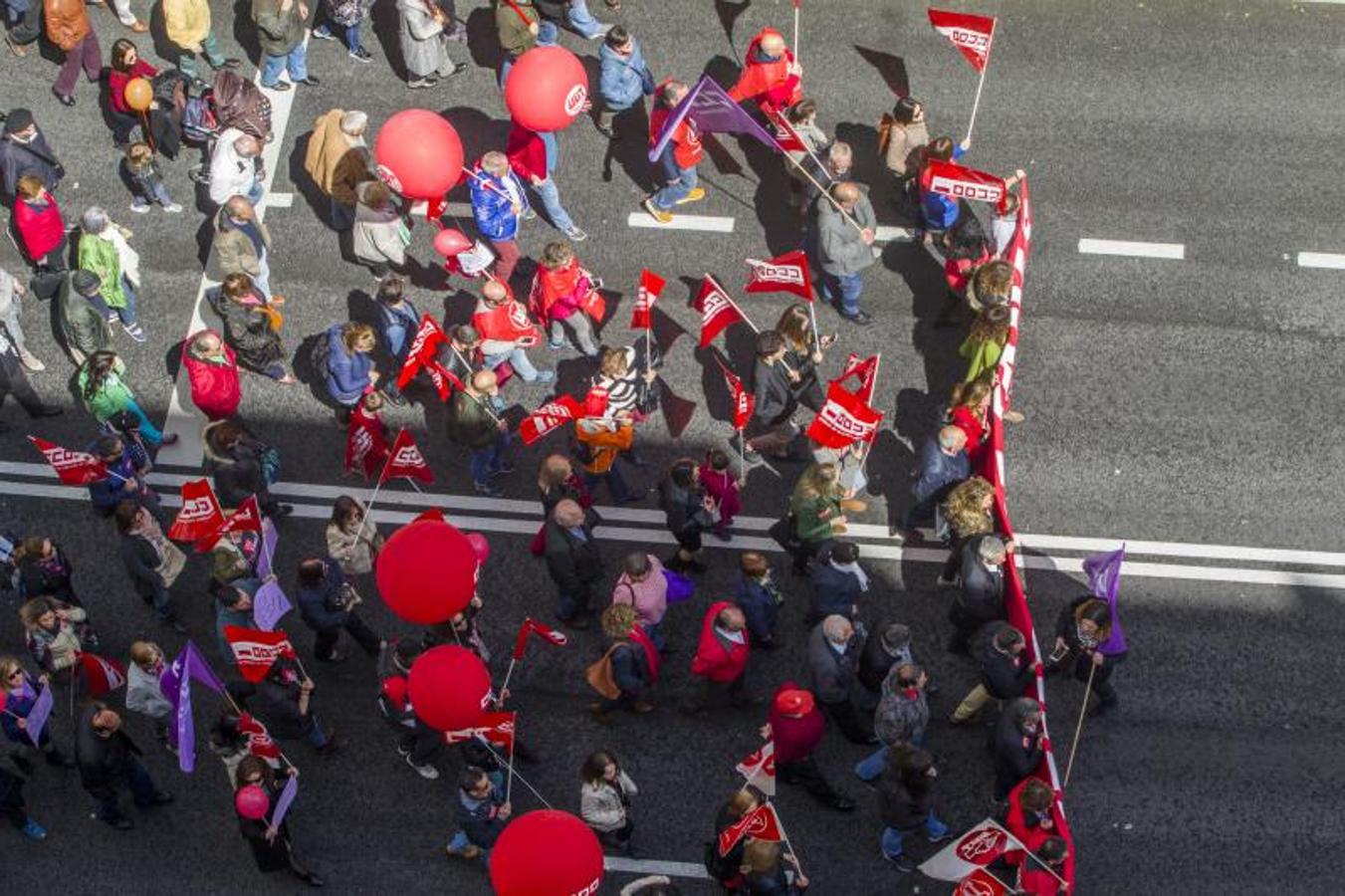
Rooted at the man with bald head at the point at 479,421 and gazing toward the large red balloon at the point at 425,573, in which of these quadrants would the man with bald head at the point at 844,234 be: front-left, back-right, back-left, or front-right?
back-left

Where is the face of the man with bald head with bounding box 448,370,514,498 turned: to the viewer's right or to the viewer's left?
to the viewer's right

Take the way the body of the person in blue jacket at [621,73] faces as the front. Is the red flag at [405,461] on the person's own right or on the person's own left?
on the person's own right

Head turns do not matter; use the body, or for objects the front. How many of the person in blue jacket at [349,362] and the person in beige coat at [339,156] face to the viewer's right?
2

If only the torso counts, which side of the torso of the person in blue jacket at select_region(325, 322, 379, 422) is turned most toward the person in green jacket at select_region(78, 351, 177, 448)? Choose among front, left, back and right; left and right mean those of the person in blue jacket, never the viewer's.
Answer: back

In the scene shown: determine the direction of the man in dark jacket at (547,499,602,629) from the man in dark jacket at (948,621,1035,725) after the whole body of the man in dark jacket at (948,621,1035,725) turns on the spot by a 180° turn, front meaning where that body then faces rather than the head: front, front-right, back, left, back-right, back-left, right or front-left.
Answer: front

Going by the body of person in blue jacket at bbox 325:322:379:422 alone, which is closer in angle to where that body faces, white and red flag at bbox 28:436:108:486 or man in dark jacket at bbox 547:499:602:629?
the man in dark jacket

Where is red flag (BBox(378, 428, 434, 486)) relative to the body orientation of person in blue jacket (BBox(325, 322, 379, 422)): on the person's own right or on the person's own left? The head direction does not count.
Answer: on the person's own right

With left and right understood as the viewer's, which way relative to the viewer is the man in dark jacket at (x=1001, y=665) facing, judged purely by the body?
facing to the right of the viewer

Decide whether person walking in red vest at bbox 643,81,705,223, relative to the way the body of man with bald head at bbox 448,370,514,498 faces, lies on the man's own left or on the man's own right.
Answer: on the man's own left

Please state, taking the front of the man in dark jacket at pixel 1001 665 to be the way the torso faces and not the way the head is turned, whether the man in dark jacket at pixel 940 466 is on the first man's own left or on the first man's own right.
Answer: on the first man's own left

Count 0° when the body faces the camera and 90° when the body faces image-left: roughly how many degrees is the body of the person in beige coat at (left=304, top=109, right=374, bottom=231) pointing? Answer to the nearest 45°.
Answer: approximately 270°

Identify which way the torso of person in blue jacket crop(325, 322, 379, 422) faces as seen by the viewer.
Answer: to the viewer's right

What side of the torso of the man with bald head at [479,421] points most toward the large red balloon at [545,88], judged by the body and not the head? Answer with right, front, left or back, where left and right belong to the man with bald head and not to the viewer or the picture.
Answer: left

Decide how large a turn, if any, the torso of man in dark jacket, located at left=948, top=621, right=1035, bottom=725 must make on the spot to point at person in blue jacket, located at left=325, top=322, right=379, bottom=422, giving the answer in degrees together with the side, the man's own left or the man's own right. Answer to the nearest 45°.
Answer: approximately 180°

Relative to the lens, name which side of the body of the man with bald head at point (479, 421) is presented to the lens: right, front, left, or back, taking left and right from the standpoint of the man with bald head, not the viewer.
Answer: right

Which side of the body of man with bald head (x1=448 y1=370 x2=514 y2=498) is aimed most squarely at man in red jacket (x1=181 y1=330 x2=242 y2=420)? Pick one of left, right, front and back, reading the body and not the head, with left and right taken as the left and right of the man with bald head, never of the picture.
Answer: back
